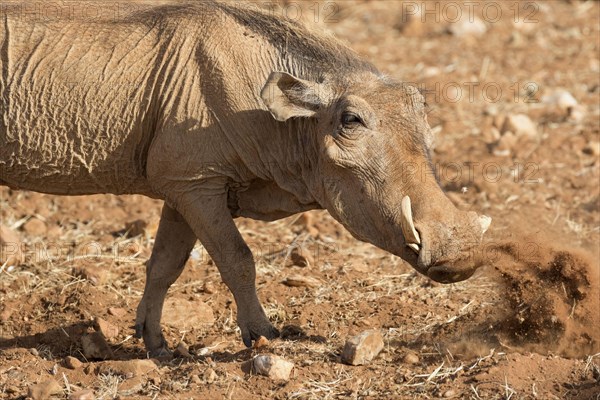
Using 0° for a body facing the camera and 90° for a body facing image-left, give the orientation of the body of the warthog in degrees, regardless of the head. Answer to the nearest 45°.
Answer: approximately 270°

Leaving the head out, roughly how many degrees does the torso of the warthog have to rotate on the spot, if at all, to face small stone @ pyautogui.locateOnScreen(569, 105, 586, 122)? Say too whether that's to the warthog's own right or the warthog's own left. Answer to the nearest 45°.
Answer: approximately 45° to the warthog's own left

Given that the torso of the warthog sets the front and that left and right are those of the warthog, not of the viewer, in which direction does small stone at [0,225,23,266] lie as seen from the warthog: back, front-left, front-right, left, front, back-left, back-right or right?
back-left
